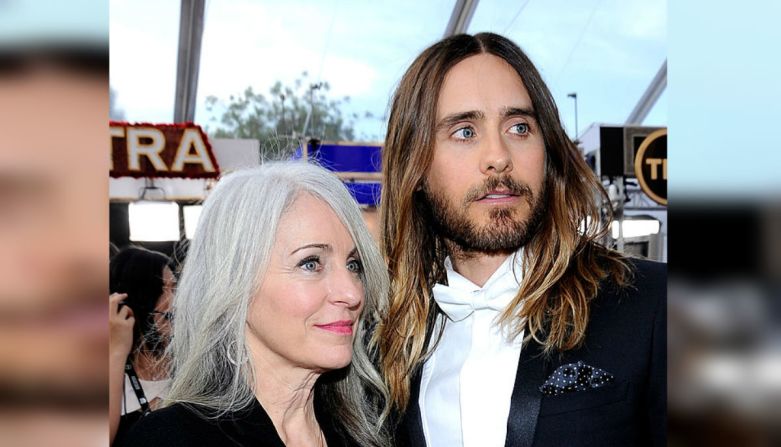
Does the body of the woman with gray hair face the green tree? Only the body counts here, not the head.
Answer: no

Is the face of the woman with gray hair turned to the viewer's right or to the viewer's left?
to the viewer's right

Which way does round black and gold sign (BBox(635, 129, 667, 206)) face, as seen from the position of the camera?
facing the viewer

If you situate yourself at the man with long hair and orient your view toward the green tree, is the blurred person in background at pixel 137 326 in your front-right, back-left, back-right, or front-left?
front-left

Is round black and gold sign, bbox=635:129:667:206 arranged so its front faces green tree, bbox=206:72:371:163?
no

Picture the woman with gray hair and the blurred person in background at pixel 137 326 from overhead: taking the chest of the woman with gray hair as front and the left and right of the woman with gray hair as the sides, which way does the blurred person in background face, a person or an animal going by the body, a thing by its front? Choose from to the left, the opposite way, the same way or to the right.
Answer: the same way

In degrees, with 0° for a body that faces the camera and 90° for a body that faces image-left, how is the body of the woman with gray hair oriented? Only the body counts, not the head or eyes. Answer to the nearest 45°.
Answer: approximately 315°

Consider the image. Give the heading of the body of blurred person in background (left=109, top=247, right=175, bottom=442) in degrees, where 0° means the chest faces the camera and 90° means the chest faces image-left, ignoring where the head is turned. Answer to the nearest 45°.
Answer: approximately 315°

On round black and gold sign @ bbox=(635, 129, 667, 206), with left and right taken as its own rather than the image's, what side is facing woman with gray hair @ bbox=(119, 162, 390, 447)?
front

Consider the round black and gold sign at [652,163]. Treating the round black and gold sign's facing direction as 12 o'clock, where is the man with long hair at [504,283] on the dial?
The man with long hair is roughly at 12 o'clock from the round black and gold sign.
